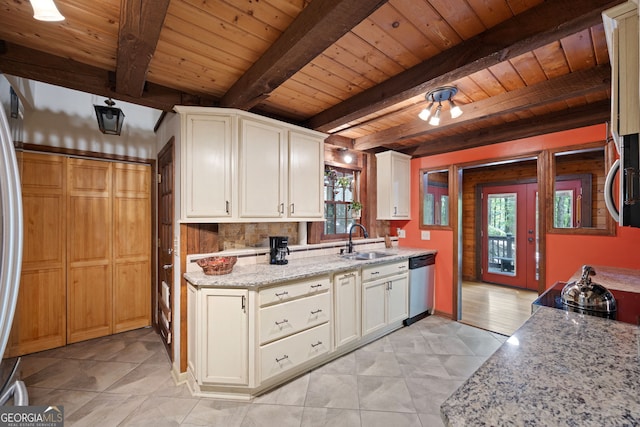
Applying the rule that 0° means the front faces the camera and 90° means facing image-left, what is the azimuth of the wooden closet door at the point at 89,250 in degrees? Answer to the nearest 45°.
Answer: approximately 315°

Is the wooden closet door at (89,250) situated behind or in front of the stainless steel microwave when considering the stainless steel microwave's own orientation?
in front

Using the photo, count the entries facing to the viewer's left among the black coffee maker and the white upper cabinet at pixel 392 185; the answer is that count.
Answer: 0

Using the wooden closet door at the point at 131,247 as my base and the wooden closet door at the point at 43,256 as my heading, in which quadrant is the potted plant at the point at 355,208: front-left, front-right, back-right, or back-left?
back-left

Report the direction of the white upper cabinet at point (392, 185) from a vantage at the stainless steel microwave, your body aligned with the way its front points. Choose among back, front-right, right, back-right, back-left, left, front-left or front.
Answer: front-right

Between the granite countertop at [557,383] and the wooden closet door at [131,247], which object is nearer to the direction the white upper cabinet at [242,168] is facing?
the granite countertop

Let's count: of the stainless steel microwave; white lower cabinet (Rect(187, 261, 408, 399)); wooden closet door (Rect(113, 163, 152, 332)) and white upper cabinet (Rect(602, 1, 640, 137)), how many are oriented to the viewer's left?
2
